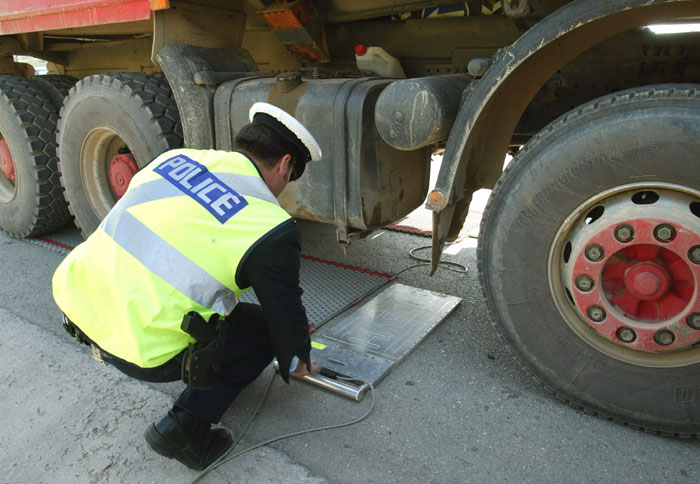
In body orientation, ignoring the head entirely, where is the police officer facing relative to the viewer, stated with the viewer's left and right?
facing away from the viewer and to the right of the viewer

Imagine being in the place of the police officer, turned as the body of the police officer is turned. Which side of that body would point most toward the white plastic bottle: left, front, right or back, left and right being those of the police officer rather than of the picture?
front

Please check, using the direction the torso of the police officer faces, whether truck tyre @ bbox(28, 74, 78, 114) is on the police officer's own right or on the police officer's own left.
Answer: on the police officer's own left

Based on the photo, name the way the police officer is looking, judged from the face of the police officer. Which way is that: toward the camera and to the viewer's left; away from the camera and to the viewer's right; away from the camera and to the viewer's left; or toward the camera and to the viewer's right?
away from the camera and to the viewer's right

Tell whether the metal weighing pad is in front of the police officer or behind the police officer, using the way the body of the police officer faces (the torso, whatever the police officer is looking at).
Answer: in front

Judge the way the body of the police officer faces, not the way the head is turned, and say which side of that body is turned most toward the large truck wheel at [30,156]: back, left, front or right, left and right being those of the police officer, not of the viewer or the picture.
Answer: left

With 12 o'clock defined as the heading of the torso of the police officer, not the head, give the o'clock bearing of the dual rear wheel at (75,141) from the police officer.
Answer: The dual rear wheel is roughly at 10 o'clock from the police officer.

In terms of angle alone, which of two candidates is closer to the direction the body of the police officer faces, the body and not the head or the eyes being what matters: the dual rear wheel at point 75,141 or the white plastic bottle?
the white plastic bottle

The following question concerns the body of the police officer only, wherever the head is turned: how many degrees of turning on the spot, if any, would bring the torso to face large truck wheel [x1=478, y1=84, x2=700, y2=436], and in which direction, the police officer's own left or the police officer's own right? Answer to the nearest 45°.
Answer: approximately 45° to the police officer's own right

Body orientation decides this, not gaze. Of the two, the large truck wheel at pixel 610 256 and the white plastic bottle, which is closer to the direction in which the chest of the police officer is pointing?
the white plastic bottle
